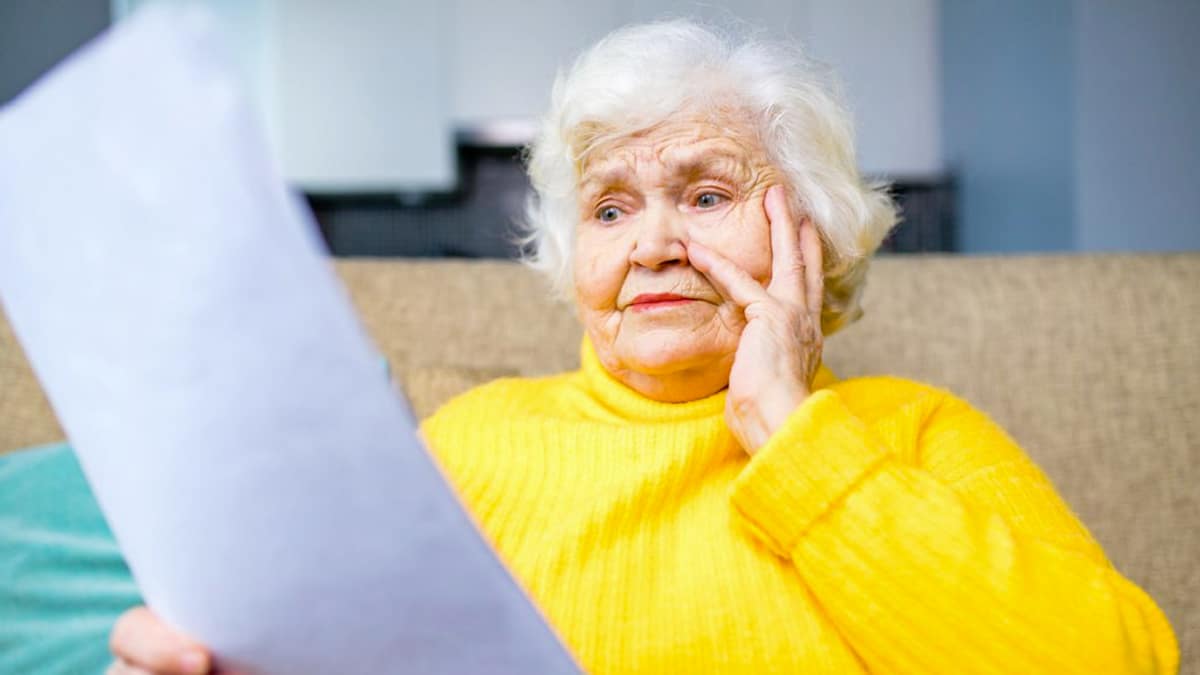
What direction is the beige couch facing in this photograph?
toward the camera

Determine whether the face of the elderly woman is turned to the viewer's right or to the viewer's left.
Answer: to the viewer's left
